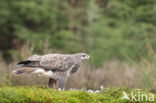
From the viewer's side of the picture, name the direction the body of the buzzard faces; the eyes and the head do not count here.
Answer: to the viewer's right
